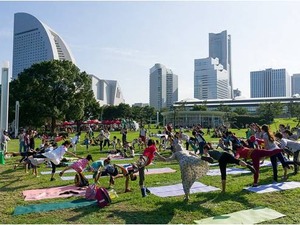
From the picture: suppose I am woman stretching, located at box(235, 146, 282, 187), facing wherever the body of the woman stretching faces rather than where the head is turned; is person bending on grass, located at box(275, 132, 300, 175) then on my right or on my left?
on my right

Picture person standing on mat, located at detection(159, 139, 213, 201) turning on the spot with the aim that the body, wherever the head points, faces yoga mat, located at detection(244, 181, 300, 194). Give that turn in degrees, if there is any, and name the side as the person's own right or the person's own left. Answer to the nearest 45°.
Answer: approximately 135° to the person's own right

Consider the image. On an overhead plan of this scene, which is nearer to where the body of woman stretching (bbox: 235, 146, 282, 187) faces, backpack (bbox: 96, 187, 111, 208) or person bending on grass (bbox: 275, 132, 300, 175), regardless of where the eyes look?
the backpack

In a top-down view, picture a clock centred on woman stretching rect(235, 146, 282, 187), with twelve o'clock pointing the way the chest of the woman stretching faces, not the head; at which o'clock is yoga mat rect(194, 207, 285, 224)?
The yoga mat is roughly at 9 o'clock from the woman stretching.

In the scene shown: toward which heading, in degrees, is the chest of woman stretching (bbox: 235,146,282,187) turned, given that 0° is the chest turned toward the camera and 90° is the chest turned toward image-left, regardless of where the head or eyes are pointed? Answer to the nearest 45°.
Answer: approximately 90°
